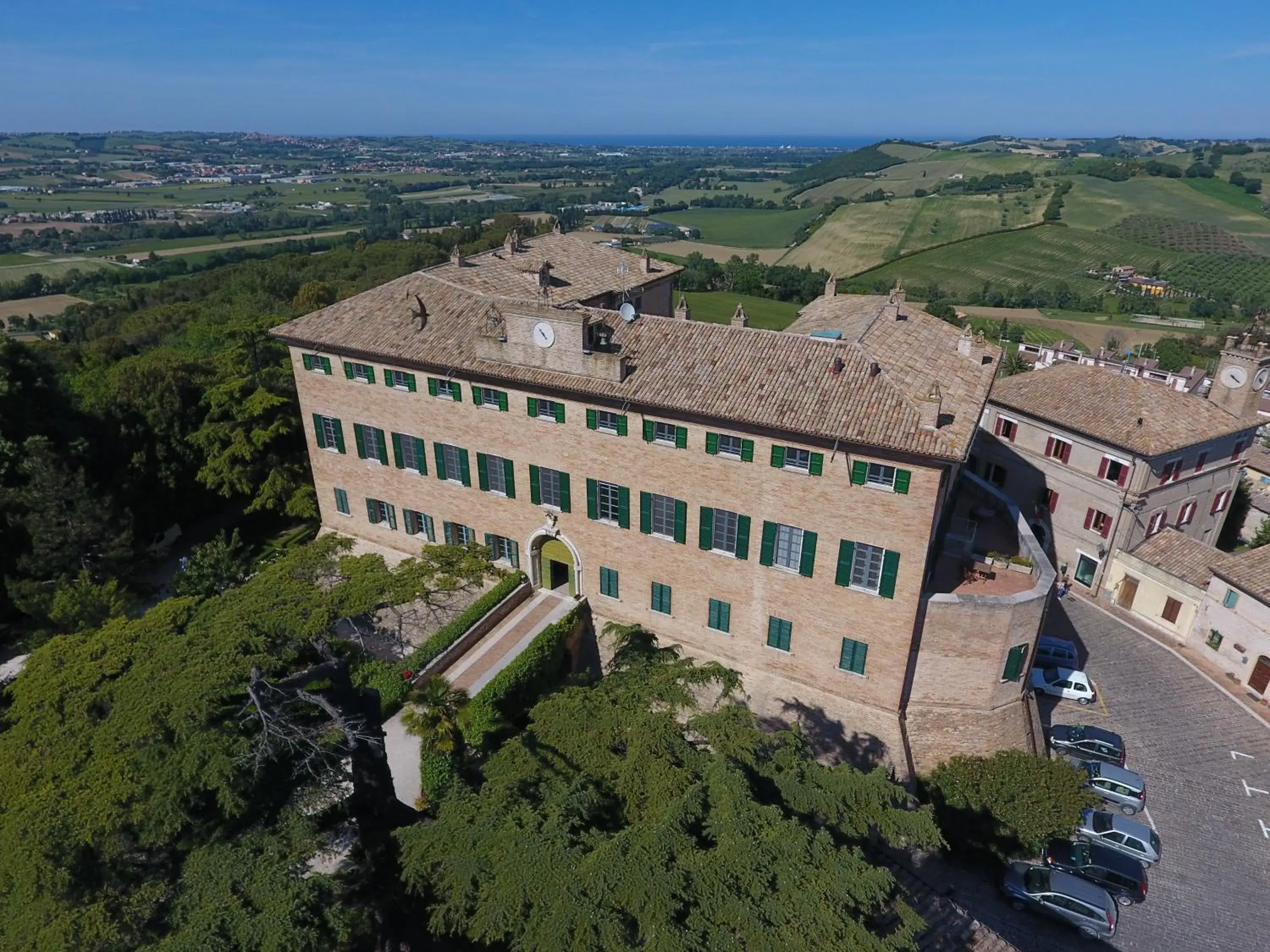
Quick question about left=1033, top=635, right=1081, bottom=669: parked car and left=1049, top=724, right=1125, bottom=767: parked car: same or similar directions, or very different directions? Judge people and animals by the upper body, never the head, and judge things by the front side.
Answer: same or similar directions

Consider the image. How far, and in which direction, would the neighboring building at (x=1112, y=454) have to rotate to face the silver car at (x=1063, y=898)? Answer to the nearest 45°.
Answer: approximately 45° to its left

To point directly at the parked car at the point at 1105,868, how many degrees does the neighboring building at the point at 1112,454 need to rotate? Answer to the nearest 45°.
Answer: approximately 45° to its left

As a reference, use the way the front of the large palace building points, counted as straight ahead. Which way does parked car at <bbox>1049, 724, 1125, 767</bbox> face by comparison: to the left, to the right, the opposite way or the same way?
to the right

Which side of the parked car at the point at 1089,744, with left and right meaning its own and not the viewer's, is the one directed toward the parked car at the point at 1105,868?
left

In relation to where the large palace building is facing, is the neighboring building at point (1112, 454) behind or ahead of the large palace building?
behind

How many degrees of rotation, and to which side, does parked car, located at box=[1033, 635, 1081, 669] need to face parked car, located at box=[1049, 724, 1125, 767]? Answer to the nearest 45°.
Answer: approximately 90° to its left

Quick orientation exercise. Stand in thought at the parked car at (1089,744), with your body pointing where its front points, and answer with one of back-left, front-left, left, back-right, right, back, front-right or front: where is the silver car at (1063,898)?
left

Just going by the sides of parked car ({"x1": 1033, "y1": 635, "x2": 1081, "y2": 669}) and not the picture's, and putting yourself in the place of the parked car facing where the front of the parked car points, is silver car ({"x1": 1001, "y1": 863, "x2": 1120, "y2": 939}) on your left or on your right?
on your left

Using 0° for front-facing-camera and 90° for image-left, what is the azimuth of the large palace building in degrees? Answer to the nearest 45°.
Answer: approximately 45°

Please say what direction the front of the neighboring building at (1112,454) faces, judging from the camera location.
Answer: facing the viewer and to the left of the viewer

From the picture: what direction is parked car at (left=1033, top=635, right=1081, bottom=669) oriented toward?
to the viewer's left

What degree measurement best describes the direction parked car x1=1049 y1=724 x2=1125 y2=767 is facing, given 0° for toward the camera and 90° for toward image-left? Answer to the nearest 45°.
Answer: approximately 90°

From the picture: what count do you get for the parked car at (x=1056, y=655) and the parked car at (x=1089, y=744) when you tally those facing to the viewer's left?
2
